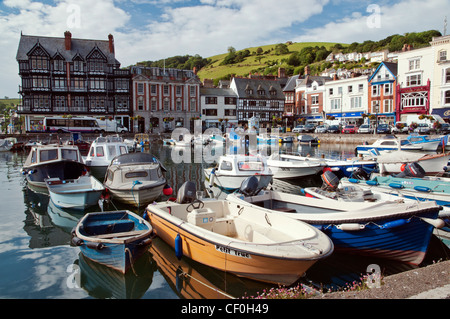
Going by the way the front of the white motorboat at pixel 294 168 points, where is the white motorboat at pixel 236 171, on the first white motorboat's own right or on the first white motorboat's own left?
on the first white motorboat's own right

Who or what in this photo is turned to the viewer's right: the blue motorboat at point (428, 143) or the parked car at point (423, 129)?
the blue motorboat

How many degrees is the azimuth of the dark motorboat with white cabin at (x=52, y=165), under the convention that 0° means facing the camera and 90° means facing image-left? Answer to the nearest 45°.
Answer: approximately 315°

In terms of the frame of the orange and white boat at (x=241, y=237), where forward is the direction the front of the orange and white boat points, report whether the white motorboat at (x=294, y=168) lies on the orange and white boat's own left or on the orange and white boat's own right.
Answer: on the orange and white boat's own left
